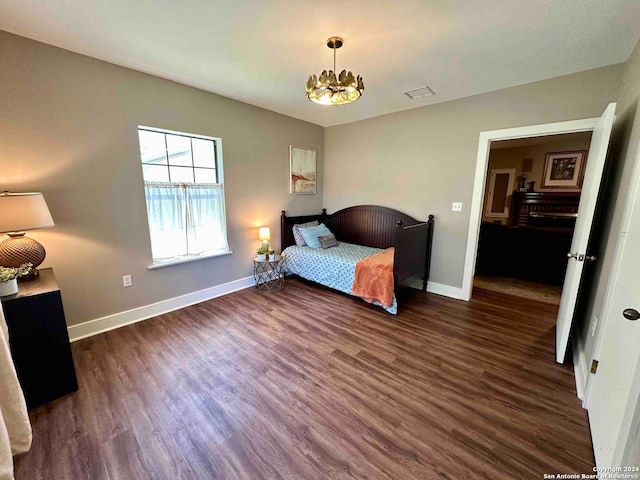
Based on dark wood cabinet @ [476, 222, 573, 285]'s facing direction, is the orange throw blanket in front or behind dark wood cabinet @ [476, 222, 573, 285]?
in front

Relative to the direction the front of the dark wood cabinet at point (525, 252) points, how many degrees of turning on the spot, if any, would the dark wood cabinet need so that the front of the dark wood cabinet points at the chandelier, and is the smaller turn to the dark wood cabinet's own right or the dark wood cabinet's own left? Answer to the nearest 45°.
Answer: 0° — it already faces it

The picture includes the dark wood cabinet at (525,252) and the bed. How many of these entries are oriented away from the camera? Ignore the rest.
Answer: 0

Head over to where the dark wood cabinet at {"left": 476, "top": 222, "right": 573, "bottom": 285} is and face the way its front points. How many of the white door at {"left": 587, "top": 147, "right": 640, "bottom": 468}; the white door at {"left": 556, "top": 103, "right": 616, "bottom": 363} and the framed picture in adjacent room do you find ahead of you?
2

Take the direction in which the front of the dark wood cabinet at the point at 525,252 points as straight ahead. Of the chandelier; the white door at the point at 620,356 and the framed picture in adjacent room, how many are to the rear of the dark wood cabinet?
1

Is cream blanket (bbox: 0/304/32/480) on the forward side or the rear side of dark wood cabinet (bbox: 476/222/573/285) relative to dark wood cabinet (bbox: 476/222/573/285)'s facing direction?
on the forward side

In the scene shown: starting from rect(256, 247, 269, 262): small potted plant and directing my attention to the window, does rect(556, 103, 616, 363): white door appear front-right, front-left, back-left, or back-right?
back-left

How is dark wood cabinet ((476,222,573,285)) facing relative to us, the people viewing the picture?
facing the viewer

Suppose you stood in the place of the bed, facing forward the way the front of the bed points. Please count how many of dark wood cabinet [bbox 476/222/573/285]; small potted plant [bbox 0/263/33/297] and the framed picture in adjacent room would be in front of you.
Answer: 1

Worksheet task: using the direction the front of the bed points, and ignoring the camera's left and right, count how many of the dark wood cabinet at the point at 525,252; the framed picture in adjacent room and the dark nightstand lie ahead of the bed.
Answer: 1

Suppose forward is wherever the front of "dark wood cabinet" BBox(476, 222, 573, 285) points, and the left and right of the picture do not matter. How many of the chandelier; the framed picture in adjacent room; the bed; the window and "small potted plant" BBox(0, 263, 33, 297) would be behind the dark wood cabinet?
1

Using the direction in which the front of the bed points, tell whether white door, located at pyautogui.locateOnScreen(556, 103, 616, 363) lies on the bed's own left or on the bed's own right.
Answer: on the bed's own left

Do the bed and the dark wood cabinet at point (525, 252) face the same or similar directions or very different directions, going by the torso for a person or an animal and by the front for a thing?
same or similar directions
